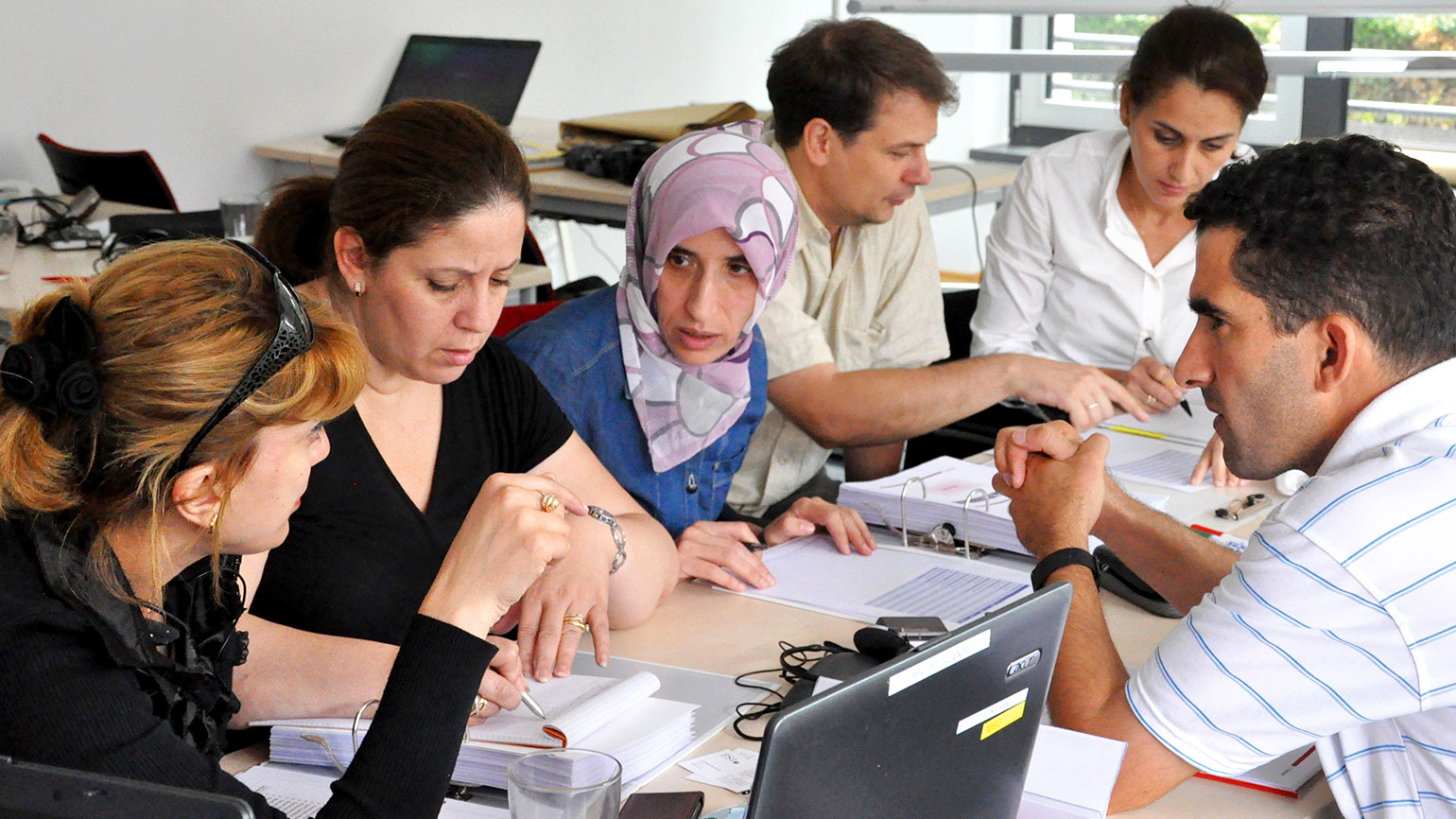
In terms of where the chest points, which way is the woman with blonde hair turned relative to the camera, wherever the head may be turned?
to the viewer's right

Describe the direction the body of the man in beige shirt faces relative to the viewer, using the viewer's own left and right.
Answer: facing the viewer and to the right of the viewer

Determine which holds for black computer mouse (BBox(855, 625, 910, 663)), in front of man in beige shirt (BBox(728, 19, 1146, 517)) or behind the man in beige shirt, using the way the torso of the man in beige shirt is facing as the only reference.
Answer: in front

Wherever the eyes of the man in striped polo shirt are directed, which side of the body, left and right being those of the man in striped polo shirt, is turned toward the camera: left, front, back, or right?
left

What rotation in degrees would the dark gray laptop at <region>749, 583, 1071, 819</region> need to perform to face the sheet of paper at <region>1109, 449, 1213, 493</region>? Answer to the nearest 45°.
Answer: approximately 45° to its right

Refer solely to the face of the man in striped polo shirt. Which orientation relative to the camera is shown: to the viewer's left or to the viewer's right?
to the viewer's left

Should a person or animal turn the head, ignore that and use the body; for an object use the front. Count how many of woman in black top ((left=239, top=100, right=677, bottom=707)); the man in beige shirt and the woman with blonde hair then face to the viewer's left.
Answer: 0

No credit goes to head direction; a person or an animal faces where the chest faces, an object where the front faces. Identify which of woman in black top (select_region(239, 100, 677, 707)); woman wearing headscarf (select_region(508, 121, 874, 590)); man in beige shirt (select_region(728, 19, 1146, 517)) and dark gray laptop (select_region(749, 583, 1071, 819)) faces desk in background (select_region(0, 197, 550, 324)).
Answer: the dark gray laptop

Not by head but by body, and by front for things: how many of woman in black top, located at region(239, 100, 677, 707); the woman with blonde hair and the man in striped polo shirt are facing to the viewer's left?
1

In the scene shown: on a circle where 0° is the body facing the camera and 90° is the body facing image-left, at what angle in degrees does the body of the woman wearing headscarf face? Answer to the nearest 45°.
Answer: approximately 315°

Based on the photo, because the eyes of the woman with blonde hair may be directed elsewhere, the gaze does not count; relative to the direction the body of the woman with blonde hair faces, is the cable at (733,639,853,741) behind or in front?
in front

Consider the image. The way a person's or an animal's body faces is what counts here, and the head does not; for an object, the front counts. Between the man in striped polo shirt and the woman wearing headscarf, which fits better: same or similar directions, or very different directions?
very different directions

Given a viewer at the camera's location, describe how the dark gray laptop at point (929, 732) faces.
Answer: facing away from the viewer and to the left of the viewer
